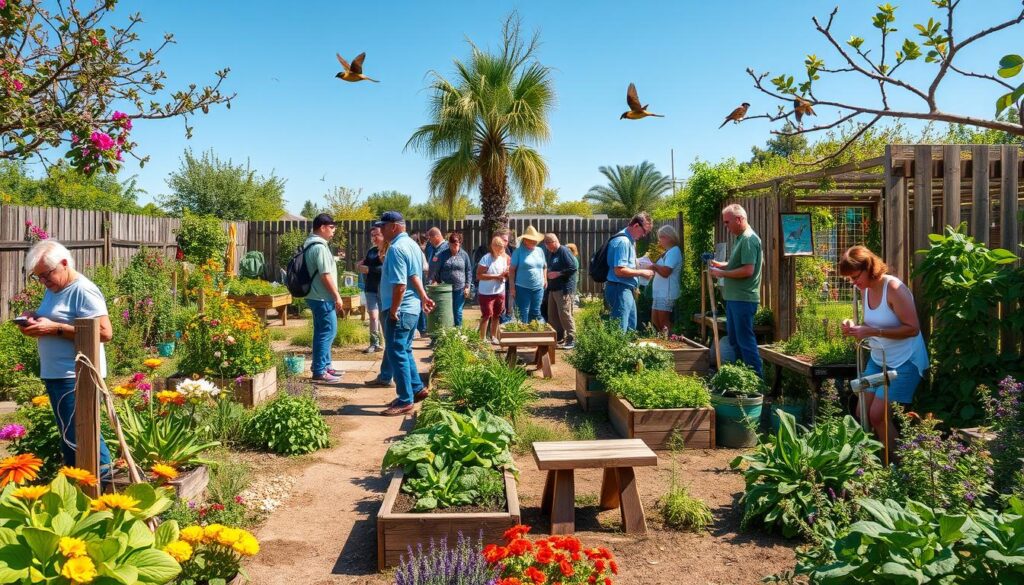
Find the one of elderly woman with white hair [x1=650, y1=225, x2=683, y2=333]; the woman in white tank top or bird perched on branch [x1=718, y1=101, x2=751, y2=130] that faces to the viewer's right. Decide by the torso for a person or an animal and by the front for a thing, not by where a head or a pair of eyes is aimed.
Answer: the bird perched on branch

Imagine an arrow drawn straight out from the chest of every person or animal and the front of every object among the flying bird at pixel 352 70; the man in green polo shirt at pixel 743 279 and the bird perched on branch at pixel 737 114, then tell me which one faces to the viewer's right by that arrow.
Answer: the bird perched on branch

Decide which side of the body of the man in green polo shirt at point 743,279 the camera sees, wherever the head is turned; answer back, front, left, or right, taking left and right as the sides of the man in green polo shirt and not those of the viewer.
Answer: left

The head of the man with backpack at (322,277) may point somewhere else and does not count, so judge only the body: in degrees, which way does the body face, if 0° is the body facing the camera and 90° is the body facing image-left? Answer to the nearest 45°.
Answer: approximately 270°

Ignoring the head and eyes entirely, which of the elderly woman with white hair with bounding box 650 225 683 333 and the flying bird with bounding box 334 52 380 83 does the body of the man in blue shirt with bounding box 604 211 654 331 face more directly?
the elderly woman with white hair

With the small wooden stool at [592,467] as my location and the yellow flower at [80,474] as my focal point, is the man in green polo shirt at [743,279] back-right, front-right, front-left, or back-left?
back-right

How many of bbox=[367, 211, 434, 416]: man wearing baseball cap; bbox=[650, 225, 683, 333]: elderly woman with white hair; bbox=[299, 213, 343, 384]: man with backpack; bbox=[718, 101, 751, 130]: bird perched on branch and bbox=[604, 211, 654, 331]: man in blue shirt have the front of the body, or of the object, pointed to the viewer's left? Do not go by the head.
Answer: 2

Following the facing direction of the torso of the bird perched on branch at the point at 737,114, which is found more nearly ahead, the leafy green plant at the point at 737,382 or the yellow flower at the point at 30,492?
the leafy green plant

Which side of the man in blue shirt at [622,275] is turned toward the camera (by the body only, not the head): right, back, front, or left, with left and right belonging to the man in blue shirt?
right

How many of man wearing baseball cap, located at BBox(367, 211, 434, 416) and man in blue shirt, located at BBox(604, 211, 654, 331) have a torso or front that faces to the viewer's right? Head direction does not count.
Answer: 1

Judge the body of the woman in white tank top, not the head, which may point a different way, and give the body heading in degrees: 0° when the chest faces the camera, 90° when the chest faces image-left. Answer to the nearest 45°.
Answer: approximately 45°

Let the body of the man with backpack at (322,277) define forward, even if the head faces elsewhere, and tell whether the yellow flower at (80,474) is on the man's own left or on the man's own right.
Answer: on the man's own right
